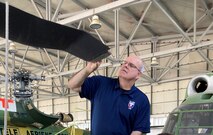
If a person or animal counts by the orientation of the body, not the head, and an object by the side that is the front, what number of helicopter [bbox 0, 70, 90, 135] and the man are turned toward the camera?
1

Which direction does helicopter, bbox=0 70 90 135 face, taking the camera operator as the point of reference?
facing to the left of the viewer

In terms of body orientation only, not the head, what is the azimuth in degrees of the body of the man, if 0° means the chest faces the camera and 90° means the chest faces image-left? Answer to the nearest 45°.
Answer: approximately 0°

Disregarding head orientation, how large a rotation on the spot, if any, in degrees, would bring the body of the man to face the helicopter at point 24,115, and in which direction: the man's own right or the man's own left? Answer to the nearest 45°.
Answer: approximately 135° to the man's own right

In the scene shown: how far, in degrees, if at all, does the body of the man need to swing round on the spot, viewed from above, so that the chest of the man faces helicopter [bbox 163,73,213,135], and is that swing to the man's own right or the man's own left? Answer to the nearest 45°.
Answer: approximately 180°
